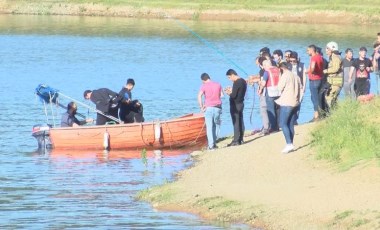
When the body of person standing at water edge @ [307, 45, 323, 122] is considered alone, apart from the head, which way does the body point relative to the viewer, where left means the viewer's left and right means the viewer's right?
facing to the left of the viewer

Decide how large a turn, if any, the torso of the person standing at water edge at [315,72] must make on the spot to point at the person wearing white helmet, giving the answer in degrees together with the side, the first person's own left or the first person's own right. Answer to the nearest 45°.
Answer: approximately 135° to the first person's own right

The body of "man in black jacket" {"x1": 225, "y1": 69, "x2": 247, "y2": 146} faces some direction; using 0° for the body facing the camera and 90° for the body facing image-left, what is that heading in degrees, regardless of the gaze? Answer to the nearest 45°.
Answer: approximately 90°

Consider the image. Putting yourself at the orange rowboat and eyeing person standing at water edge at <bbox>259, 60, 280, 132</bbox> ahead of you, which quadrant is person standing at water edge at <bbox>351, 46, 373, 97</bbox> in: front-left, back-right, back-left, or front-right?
front-left

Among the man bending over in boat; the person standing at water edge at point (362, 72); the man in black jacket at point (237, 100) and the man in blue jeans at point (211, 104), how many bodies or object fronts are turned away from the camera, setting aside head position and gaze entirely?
1

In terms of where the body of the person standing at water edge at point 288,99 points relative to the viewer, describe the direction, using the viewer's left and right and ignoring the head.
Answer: facing away from the viewer and to the left of the viewer

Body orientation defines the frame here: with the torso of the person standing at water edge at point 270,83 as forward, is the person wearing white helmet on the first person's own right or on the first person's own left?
on the first person's own right

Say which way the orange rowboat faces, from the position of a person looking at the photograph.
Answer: facing to the right of the viewer

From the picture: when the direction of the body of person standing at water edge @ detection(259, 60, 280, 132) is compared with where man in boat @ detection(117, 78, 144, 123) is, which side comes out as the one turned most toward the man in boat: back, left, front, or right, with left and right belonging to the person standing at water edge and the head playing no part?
front

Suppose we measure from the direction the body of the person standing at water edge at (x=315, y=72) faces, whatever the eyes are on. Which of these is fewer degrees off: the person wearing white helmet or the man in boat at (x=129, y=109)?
the man in boat

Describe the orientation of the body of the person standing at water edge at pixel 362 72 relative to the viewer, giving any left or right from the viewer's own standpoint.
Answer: facing the viewer
